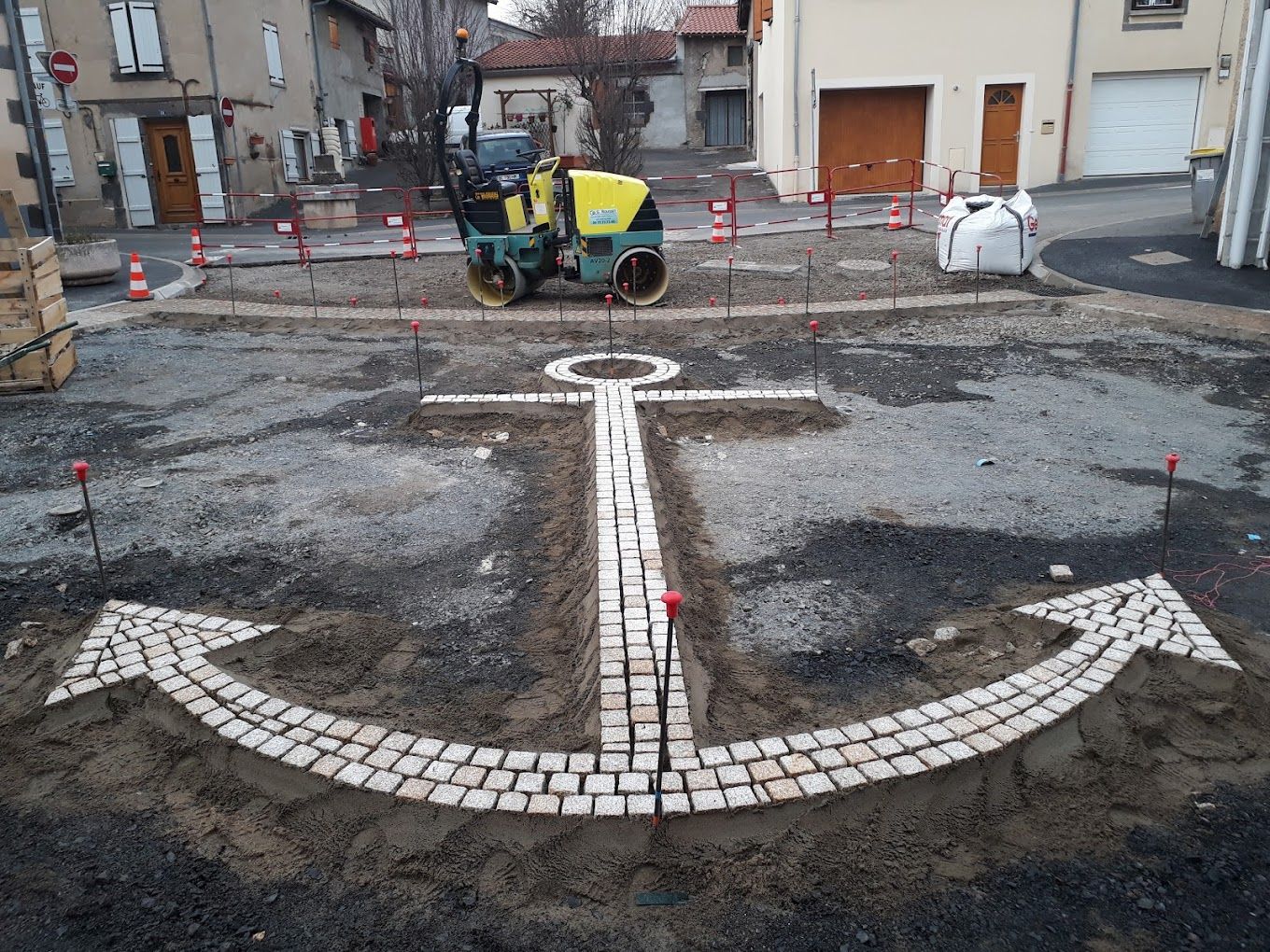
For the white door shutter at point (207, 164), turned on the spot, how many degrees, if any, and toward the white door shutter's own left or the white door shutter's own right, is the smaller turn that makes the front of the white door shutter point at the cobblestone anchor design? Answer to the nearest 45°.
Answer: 0° — it already faces it

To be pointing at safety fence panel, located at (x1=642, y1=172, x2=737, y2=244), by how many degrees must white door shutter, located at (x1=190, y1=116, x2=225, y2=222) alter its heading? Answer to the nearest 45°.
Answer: approximately 90° to its left

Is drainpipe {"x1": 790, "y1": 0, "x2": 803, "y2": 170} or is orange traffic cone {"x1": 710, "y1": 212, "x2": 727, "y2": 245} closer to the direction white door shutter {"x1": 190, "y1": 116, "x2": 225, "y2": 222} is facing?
the orange traffic cone

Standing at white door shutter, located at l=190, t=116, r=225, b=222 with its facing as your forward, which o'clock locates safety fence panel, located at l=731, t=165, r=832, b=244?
The safety fence panel is roughly at 10 o'clock from the white door shutter.

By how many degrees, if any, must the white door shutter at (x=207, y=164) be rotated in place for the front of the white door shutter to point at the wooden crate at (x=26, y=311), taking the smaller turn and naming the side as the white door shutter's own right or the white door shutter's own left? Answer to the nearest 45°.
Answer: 0° — it already faces it

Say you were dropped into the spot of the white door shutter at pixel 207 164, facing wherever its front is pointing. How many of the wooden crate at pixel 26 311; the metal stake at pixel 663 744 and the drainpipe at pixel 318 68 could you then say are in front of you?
2

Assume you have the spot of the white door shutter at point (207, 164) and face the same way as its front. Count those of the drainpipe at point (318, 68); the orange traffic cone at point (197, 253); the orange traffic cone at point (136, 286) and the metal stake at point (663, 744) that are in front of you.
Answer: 3

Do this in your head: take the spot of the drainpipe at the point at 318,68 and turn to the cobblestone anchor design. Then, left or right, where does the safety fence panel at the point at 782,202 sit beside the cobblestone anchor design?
left

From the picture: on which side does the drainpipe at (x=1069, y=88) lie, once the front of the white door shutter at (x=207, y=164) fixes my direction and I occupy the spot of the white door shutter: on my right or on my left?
on my left

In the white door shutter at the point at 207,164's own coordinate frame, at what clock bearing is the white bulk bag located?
The white bulk bag is roughly at 11 o'clock from the white door shutter.

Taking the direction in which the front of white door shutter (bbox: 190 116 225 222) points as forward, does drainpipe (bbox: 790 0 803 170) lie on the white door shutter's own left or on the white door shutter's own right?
on the white door shutter's own left
